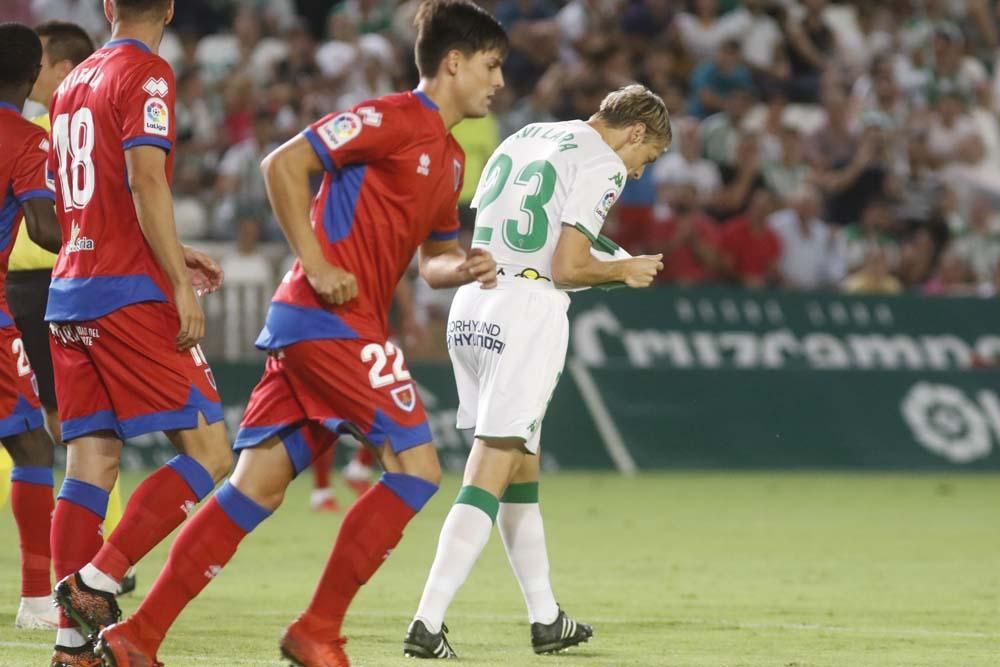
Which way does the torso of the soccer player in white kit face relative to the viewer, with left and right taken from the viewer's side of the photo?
facing away from the viewer and to the right of the viewer

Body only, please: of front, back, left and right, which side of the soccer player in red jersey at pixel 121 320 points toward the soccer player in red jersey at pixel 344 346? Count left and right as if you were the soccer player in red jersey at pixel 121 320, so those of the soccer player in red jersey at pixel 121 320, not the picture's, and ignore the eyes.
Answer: right

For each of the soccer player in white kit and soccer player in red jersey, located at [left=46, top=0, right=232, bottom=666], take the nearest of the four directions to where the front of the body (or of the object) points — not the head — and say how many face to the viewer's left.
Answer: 0

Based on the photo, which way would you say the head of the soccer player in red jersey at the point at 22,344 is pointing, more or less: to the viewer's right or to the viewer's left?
to the viewer's right

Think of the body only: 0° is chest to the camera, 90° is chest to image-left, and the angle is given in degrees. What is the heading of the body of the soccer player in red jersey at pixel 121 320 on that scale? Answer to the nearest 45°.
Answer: approximately 225°

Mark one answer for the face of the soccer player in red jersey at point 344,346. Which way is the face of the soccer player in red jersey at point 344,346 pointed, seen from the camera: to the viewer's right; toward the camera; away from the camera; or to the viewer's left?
to the viewer's right

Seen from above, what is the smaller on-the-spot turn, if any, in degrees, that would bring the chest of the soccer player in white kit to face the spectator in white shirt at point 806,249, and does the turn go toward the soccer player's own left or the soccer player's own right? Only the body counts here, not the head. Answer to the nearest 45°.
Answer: approximately 45° to the soccer player's own left

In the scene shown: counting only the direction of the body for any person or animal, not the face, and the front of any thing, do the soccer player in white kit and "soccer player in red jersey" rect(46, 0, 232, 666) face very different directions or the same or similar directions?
same or similar directions

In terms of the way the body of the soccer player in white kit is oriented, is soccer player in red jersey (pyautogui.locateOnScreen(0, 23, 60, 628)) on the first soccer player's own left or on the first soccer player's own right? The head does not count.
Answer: on the first soccer player's own left
